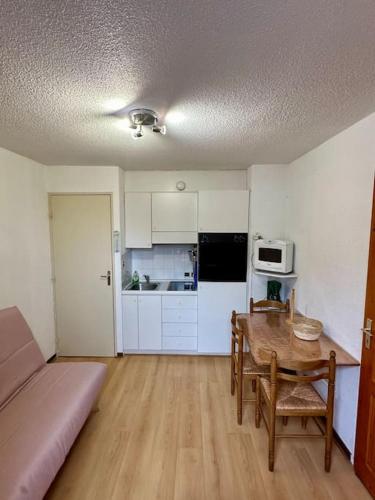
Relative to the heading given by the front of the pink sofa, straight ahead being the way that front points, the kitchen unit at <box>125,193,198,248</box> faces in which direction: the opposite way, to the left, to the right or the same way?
to the right

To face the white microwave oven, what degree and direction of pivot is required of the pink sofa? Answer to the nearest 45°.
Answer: approximately 45° to its left

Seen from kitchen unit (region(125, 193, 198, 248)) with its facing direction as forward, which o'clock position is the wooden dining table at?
The wooden dining table is roughly at 11 o'clock from the kitchen unit.

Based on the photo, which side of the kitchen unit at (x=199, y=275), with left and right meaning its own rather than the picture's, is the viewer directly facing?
front

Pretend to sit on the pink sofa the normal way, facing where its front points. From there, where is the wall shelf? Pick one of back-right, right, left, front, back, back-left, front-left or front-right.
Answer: front-left

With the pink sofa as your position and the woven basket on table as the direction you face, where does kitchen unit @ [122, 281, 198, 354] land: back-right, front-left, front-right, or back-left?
front-left

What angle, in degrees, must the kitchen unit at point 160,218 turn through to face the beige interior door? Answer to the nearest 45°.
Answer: approximately 90° to its right

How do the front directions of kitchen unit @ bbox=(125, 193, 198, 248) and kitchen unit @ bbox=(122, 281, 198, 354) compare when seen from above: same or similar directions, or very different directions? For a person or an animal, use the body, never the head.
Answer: same or similar directions

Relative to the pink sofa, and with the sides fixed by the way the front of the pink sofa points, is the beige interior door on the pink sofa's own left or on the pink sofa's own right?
on the pink sofa's own left

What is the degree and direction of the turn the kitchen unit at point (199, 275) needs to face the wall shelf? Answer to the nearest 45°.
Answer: approximately 45° to its left

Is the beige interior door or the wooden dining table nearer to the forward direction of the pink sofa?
the wooden dining table

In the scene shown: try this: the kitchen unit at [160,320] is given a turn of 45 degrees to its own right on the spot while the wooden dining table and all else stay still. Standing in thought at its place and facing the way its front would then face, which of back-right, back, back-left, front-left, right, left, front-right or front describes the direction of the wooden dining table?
left

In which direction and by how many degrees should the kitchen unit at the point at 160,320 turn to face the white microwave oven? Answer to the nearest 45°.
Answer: approximately 90° to its left

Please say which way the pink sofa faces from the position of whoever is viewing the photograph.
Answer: facing the viewer and to the right of the viewer

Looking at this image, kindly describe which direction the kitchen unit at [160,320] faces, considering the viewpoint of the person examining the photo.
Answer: facing the viewer

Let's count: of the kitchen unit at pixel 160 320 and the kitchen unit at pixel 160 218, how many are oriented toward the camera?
2

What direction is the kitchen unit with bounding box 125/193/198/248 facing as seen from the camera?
toward the camera
